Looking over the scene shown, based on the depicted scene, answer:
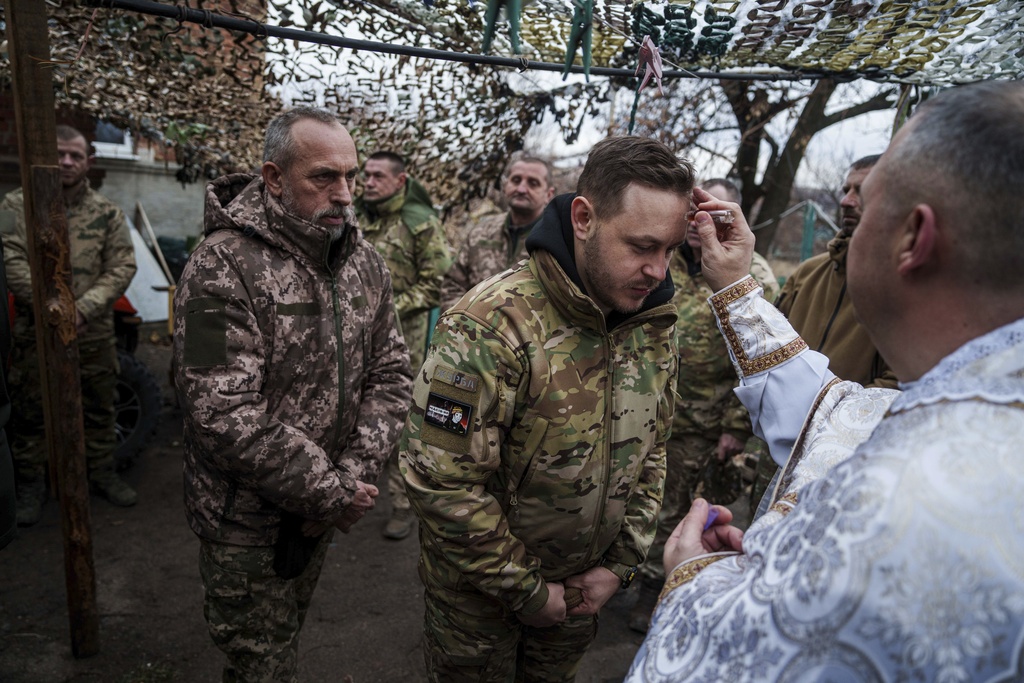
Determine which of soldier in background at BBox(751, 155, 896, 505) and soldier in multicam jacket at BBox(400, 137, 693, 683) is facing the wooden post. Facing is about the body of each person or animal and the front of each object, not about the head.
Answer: the soldier in background

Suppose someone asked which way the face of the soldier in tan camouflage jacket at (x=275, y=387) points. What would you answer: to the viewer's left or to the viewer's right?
to the viewer's right

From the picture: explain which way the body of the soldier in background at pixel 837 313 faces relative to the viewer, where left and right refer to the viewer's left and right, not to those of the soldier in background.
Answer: facing the viewer and to the left of the viewer

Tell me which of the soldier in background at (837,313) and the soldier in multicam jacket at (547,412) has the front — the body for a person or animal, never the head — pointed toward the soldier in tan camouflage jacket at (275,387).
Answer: the soldier in background

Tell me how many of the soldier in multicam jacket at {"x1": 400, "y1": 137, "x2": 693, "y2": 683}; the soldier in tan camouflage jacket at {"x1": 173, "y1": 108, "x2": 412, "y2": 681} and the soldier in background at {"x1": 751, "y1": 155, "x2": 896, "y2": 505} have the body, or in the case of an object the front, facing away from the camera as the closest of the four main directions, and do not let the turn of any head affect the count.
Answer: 0

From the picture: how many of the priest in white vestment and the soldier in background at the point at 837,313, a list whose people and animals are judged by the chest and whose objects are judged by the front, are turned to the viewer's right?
0

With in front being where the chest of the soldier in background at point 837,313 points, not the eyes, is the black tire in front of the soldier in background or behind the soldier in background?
in front

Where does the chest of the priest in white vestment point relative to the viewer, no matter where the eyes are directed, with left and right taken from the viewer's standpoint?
facing away from the viewer and to the left of the viewer

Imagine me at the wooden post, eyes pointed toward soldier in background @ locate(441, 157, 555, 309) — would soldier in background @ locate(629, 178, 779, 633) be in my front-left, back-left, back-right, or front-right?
front-right

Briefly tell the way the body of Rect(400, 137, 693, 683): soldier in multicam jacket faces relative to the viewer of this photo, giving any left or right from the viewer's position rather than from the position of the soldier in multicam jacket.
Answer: facing the viewer and to the right of the viewer

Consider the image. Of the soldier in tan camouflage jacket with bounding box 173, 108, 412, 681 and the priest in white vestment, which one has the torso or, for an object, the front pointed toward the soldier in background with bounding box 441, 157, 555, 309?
the priest in white vestment

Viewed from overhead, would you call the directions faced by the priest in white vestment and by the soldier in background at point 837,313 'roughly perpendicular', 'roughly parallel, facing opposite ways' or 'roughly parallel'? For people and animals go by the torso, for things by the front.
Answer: roughly perpendicular

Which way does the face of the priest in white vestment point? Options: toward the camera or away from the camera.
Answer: away from the camera

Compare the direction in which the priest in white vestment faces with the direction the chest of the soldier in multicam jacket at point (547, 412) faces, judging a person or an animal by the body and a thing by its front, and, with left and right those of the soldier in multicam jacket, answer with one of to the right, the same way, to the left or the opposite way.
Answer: the opposite way

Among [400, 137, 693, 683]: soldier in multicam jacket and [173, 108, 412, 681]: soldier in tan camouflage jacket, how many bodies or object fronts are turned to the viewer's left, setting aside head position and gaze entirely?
0

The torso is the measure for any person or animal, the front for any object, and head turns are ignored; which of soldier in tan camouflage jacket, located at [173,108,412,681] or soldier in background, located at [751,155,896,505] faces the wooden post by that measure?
the soldier in background

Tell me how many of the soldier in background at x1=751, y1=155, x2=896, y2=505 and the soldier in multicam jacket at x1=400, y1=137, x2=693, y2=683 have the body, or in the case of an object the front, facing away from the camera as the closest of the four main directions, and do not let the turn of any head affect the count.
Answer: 0
